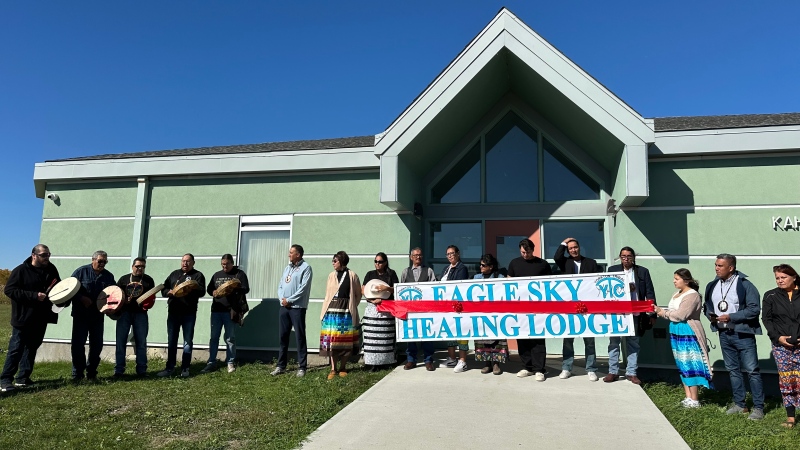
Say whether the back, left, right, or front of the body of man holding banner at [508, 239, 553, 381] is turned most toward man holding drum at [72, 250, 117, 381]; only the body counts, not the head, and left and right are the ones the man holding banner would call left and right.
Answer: right

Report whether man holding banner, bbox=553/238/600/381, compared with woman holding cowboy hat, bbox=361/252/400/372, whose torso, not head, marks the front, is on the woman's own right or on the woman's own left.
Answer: on the woman's own left

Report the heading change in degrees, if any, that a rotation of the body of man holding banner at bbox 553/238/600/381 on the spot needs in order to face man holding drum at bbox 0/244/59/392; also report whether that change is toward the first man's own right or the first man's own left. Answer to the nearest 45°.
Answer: approximately 90° to the first man's own right

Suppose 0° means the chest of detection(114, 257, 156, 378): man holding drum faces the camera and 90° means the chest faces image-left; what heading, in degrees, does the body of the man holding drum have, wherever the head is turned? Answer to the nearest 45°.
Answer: approximately 0°

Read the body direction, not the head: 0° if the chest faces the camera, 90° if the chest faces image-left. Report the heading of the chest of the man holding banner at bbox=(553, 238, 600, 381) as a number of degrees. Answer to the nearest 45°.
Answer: approximately 0°
